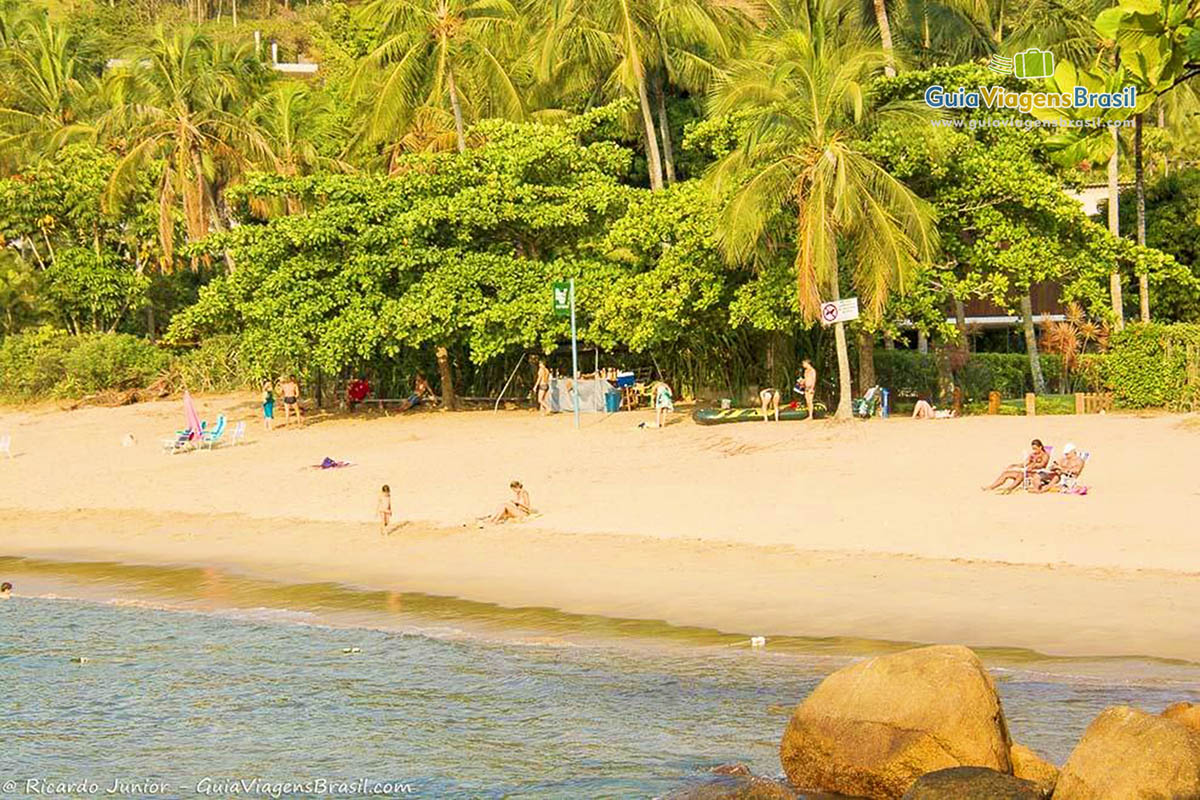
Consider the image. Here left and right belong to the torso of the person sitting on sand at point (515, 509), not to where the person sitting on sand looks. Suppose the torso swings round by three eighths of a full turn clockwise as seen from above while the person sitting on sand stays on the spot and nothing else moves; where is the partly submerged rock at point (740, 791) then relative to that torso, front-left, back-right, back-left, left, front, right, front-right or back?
back

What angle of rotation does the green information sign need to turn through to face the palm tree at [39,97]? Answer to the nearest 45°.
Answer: approximately 135° to its right

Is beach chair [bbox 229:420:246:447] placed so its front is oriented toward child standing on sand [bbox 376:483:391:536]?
no

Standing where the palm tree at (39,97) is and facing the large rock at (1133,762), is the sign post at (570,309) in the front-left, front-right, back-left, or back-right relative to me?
front-left

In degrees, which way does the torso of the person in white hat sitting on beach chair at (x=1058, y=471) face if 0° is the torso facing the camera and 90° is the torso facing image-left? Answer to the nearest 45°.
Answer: approximately 45°

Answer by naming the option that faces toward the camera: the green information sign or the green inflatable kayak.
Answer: the green information sign

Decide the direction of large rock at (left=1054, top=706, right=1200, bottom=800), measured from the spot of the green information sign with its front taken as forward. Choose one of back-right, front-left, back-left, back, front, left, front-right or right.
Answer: front

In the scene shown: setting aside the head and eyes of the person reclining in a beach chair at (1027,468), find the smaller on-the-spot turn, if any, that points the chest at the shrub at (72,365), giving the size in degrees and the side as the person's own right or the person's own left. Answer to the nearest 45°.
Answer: approximately 90° to the person's own right

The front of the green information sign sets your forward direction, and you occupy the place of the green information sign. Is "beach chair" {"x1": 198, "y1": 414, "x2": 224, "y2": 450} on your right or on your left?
on your right

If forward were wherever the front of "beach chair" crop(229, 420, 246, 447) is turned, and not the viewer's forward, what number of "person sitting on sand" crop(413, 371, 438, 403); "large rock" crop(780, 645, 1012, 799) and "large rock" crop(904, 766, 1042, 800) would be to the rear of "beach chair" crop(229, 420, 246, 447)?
1

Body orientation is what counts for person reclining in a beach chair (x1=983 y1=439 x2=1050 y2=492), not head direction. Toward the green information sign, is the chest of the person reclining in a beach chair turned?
no

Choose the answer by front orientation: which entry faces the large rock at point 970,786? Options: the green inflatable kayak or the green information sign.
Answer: the green information sign

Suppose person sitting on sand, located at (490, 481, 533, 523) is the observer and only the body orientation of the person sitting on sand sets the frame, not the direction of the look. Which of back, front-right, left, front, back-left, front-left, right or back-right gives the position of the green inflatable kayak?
back

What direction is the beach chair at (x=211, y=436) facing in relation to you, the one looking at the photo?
facing the viewer and to the left of the viewer
